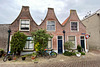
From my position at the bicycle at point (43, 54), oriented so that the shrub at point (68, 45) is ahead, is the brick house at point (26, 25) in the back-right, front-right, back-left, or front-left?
back-left

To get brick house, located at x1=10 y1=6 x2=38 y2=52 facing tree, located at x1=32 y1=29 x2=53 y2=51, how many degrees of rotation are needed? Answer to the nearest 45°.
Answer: approximately 45° to its left

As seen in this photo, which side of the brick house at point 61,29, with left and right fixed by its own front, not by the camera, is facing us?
front

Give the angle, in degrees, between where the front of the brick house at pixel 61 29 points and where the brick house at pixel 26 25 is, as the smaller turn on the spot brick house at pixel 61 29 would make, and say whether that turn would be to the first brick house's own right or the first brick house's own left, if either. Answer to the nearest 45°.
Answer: approximately 90° to the first brick house's own right

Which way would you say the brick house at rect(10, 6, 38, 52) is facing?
toward the camera

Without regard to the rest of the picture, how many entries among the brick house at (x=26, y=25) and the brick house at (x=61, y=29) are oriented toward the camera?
2

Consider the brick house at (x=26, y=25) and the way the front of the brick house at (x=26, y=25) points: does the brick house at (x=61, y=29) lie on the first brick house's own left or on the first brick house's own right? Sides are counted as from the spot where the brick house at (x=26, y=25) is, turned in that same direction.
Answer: on the first brick house's own left

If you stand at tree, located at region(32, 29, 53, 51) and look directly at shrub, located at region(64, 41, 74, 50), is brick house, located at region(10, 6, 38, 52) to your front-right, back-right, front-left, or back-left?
back-left

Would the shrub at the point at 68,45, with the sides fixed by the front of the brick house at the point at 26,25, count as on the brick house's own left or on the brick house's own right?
on the brick house's own left

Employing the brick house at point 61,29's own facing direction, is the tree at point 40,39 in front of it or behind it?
in front
